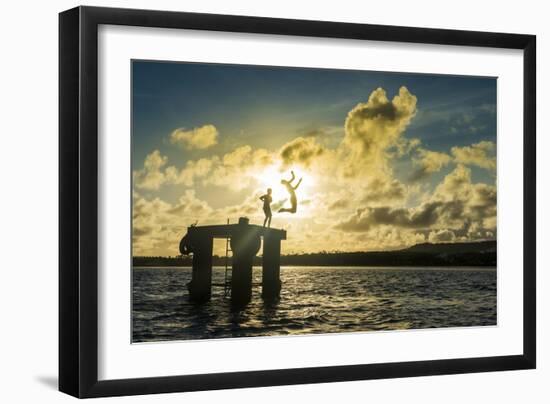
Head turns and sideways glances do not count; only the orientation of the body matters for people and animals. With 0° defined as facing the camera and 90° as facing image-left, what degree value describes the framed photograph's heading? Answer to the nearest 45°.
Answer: approximately 315°
